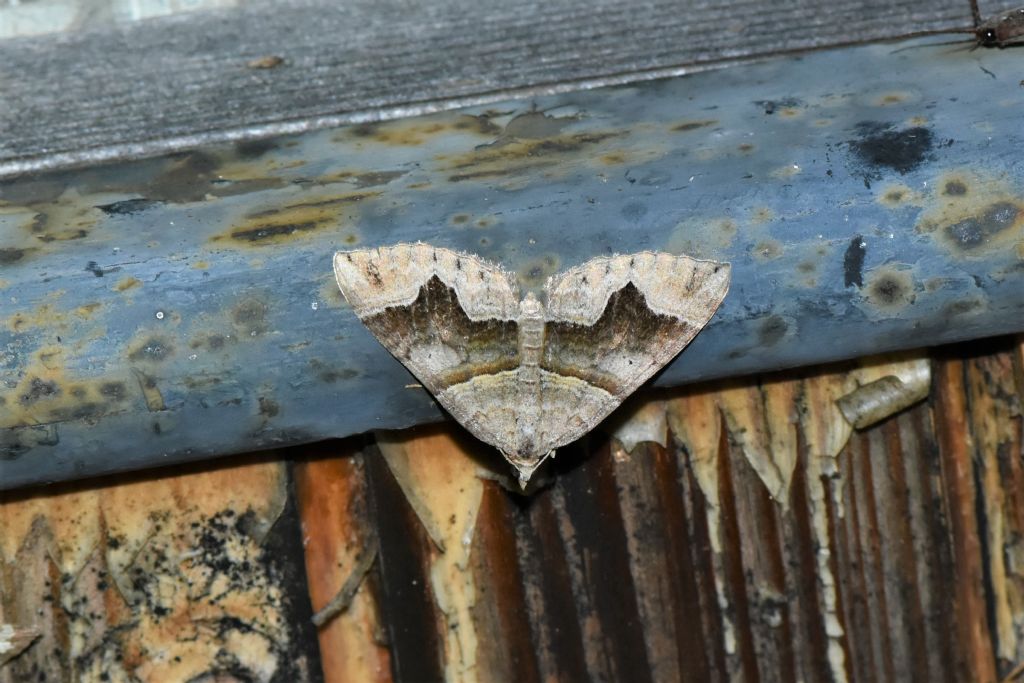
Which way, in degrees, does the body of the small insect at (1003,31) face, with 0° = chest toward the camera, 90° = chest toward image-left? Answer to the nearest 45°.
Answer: approximately 90°

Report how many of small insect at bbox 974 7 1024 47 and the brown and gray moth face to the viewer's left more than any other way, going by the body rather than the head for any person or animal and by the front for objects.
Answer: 1
